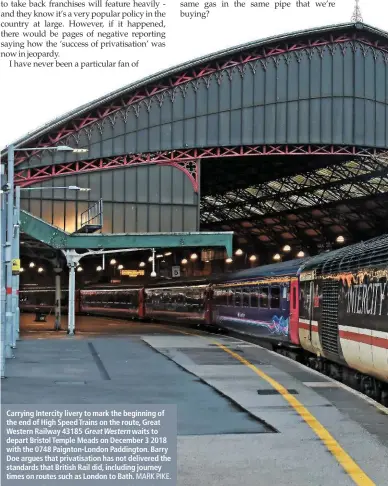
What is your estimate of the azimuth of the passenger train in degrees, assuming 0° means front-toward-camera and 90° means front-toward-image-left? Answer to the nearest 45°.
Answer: approximately 315°
